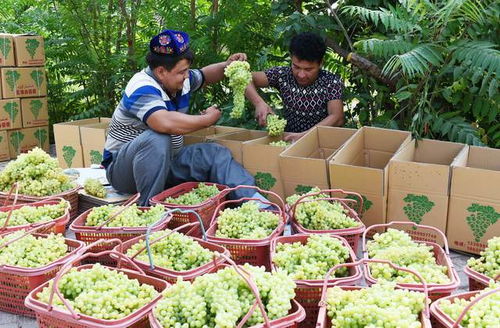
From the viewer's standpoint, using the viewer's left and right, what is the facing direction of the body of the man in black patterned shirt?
facing the viewer

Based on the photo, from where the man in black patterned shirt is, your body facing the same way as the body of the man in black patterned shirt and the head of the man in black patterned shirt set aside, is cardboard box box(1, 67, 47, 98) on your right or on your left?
on your right

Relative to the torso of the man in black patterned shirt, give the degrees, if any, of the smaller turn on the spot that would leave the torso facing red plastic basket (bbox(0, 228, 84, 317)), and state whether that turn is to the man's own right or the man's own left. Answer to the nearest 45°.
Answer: approximately 45° to the man's own right

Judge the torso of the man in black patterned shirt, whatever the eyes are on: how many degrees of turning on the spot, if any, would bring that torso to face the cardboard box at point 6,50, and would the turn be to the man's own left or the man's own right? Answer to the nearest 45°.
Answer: approximately 135° to the man's own right

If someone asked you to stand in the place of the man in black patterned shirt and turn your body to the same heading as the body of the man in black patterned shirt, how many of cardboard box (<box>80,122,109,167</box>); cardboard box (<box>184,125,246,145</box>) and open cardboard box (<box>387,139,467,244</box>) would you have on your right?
2

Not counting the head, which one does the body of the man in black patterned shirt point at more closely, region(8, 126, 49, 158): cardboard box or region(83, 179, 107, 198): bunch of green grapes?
the bunch of green grapes

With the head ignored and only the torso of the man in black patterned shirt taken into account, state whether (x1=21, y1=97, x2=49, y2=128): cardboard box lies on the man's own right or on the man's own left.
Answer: on the man's own right

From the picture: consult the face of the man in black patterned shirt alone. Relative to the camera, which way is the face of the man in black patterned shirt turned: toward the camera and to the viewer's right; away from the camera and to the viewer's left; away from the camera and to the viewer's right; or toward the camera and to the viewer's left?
toward the camera and to the viewer's left

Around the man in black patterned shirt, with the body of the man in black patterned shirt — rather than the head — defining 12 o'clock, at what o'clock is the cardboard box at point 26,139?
The cardboard box is roughly at 4 o'clock from the man in black patterned shirt.

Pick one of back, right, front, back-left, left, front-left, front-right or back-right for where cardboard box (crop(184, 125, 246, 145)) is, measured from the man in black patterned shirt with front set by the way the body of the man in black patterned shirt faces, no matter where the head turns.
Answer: right

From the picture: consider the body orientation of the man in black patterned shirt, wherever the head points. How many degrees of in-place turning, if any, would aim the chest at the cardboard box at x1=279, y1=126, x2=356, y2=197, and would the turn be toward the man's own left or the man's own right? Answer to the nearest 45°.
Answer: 0° — they already face it

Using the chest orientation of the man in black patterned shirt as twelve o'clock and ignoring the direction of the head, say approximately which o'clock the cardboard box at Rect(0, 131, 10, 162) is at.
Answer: The cardboard box is roughly at 4 o'clock from the man in black patterned shirt.

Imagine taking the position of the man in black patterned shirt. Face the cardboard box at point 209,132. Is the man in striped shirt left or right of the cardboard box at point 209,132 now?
left
